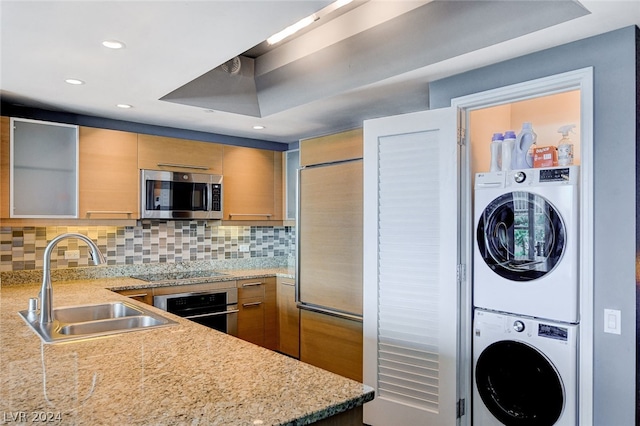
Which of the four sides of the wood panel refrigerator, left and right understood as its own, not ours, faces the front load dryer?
left

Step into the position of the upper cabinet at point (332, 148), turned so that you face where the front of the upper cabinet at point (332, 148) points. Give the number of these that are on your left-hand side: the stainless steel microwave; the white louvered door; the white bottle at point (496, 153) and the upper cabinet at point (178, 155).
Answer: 2

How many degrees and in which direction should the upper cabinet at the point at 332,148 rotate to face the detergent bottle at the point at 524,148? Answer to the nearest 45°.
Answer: approximately 90° to its left

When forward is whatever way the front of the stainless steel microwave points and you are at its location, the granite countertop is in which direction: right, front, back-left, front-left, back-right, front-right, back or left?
front

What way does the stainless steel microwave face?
toward the camera

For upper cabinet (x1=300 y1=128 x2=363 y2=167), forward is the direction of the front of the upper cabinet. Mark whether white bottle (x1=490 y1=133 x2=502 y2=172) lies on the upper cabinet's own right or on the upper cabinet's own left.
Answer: on the upper cabinet's own left

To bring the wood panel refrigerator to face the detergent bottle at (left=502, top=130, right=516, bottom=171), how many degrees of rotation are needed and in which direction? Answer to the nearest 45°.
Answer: approximately 90° to its left

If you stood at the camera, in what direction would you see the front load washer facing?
facing the viewer and to the left of the viewer

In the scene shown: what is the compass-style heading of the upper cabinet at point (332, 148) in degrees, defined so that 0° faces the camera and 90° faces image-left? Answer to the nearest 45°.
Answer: approximately 45°
